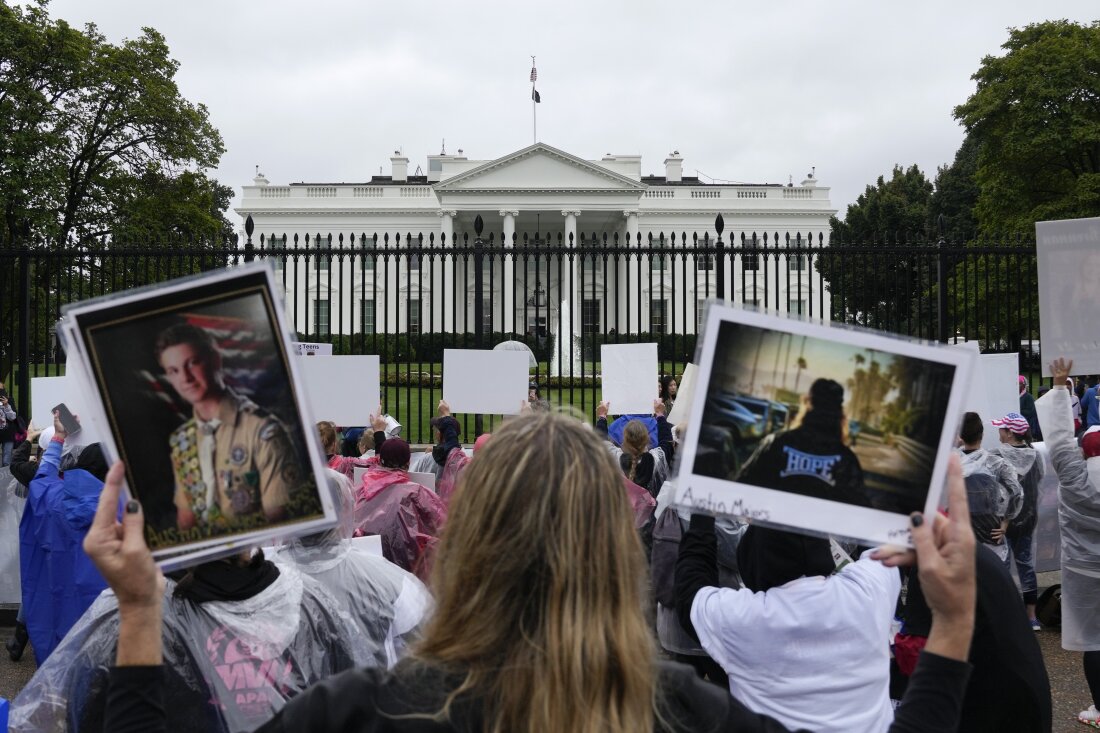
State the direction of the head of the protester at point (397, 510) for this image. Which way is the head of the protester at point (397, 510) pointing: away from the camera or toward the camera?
away from the camera

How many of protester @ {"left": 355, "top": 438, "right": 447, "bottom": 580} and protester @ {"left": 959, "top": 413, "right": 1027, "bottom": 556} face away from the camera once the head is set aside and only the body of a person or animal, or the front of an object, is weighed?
2

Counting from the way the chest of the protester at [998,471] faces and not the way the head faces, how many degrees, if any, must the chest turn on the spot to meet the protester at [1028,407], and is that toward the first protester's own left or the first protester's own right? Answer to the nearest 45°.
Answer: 0° — they already face them

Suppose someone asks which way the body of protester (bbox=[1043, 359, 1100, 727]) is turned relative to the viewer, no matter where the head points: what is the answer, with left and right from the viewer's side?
facing away from the viewer and to the left of the viewer

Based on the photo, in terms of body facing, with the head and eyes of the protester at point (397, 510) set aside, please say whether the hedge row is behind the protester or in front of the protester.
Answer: in front

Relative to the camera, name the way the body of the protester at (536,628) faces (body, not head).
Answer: away from the camera

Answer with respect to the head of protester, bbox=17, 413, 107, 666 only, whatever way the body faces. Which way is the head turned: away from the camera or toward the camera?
away from the camera

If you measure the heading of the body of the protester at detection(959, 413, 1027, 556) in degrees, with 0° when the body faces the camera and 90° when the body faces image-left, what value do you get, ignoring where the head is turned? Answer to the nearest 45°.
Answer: approximately 180°

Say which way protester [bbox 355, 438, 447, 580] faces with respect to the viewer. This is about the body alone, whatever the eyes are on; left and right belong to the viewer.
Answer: facing away from the viewer

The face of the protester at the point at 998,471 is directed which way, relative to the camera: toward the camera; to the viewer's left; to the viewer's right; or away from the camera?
away from the camera
